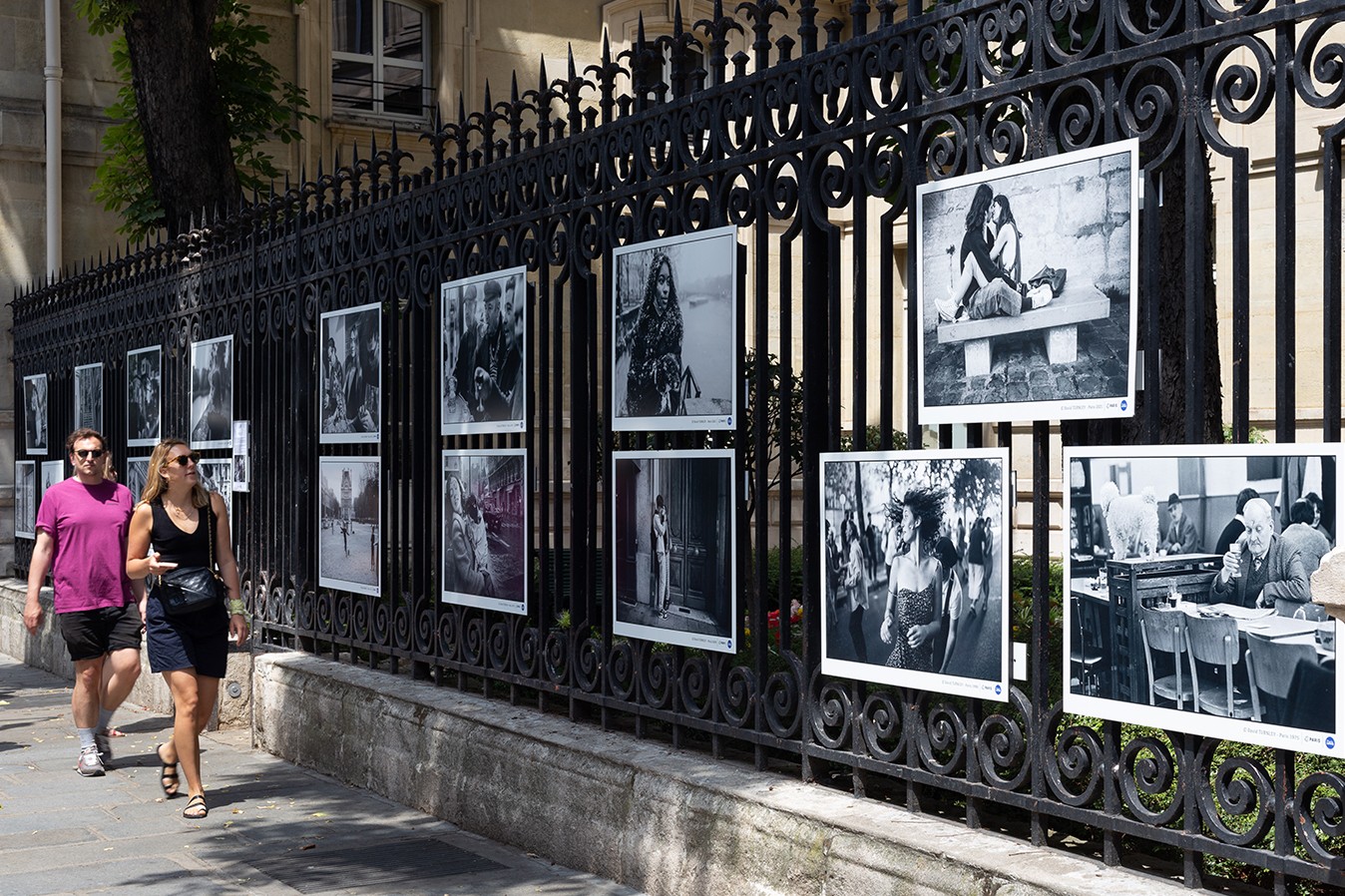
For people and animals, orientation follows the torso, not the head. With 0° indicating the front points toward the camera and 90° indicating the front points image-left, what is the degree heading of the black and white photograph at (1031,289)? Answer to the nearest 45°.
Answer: approximately 45°

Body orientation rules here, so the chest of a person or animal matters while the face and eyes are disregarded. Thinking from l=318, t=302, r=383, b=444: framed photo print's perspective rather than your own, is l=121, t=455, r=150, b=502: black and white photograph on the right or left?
on its right

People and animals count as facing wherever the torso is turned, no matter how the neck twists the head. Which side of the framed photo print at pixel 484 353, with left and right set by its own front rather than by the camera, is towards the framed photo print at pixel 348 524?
right

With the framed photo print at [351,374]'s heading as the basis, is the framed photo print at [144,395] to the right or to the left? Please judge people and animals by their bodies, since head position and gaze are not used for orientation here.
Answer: on its right
